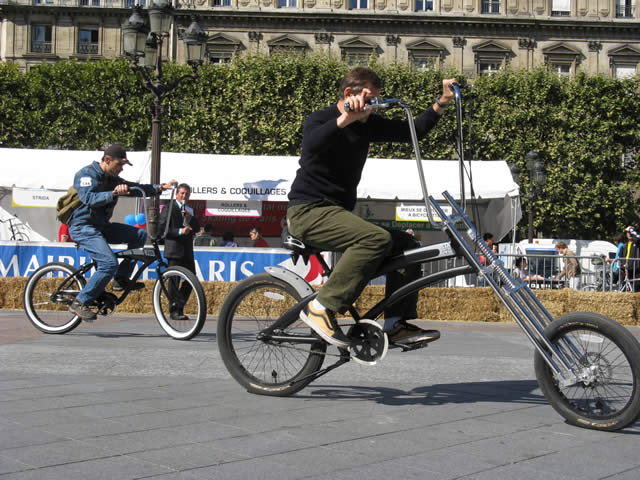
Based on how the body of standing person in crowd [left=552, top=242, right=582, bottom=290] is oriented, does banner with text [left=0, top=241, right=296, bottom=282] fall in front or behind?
in front

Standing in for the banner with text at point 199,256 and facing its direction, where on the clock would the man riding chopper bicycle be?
The man riding chopper bicycle is roughly at 12 o'clock from the banner with text.

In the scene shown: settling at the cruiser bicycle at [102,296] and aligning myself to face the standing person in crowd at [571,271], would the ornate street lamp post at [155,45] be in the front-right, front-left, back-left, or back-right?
front-left

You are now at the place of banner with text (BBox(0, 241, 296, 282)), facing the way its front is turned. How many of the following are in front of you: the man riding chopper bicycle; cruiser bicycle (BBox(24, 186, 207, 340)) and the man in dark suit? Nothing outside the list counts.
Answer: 3

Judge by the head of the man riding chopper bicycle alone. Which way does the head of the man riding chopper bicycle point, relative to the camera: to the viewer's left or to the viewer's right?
to the viewer's right

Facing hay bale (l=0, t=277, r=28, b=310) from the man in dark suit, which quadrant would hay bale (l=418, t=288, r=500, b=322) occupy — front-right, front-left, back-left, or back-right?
back-right

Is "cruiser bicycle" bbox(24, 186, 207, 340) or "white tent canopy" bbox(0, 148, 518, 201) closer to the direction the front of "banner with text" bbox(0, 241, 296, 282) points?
the cruiser bicycle

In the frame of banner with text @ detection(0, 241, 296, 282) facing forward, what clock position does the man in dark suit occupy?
The man in dark suit is roughly at 12 o'clock from the banner with text.

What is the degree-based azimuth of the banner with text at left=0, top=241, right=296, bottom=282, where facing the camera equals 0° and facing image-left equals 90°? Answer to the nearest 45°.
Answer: approximately 0°

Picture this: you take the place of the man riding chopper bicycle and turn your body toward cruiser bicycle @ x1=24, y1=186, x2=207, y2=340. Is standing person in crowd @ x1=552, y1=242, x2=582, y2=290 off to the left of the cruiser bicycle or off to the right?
right
